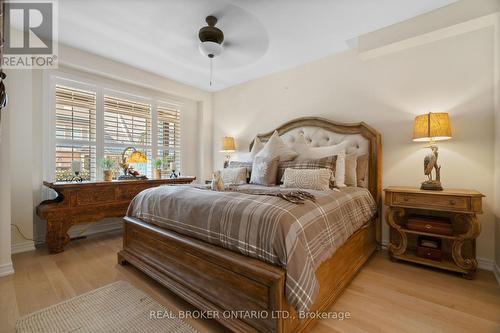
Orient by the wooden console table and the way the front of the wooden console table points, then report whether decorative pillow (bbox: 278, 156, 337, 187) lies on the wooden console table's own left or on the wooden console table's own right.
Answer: on the wooden console table's own left

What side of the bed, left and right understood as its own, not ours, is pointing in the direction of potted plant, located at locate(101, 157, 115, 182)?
right

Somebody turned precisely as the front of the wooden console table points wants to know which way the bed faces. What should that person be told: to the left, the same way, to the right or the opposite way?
to the right

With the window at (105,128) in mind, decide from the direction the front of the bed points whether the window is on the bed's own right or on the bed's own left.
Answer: on the bed's own right

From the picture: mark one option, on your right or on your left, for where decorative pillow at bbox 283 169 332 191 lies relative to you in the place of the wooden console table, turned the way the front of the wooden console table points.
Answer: on your left

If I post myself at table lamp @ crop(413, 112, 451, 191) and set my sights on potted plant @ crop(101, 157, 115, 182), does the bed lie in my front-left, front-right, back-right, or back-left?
front-left

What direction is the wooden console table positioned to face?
toward the camera

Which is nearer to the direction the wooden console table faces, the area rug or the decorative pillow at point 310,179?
the area rug

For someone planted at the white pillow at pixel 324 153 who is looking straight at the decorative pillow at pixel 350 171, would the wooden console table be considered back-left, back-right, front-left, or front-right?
back-right

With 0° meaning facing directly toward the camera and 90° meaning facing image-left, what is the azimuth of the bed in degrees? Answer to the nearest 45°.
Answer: approximately 45°

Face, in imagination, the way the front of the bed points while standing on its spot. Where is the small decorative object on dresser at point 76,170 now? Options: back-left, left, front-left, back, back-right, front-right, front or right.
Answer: right

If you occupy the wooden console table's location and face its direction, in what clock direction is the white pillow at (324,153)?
The white pillow is roughly at 10 o'clock from the wooden console table.

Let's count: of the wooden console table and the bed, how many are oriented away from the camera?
0
